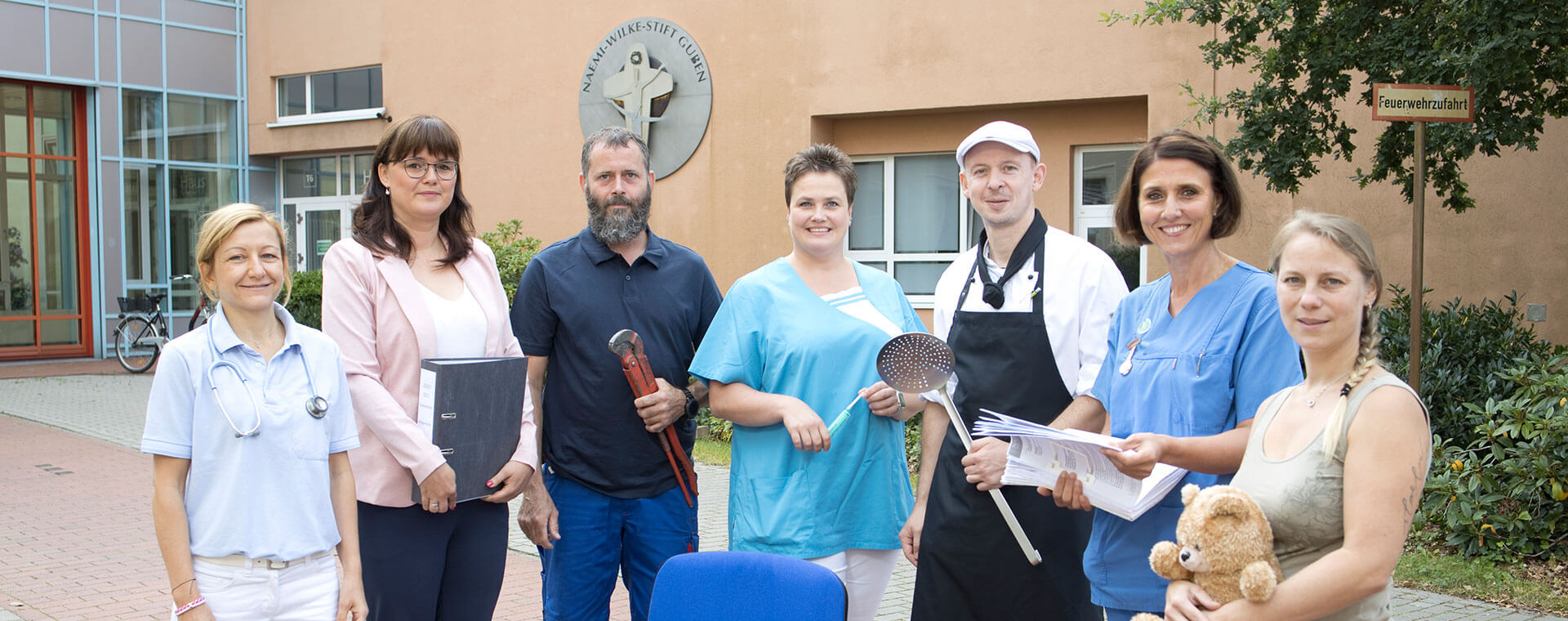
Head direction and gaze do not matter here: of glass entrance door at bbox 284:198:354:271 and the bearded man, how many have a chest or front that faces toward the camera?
2

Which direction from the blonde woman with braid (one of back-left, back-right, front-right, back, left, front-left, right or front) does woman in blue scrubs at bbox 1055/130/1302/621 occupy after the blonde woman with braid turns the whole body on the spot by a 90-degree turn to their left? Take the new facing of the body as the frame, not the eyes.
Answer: back

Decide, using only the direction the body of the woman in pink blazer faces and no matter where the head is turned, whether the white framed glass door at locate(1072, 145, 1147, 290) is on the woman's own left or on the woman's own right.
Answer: on the woman's own left

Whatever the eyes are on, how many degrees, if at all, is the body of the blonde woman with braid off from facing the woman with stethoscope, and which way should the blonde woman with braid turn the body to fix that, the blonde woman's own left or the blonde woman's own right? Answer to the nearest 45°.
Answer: approximately 45° to the blonde woman's own right

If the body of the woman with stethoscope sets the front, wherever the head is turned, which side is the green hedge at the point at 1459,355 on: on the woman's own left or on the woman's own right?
on the woman's own left

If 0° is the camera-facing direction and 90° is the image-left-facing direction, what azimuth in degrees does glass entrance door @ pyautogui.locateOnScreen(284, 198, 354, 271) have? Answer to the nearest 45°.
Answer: approximately 0°

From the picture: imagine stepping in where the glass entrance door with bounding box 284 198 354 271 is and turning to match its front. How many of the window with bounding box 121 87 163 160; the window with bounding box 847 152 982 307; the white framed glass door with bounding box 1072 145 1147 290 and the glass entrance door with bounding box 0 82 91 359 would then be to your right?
2

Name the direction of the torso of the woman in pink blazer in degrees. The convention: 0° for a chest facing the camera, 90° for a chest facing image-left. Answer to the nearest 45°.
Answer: approximately 315°
